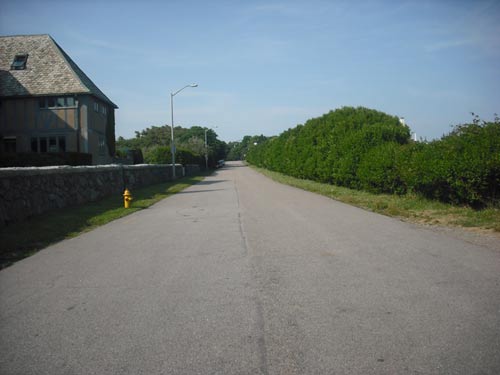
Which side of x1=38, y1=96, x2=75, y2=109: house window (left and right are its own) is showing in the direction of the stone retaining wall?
front

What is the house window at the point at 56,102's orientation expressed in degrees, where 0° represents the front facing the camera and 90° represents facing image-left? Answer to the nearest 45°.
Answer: approximately 0°

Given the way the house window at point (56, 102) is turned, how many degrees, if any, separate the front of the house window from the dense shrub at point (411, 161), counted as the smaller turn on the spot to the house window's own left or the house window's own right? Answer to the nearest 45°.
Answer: approximately 45° to the house window's own left

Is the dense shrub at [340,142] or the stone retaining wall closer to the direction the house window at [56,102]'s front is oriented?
the stone retaining wall

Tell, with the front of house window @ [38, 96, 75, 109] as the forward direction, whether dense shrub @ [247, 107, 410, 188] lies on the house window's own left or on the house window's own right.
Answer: on the house window's own left
